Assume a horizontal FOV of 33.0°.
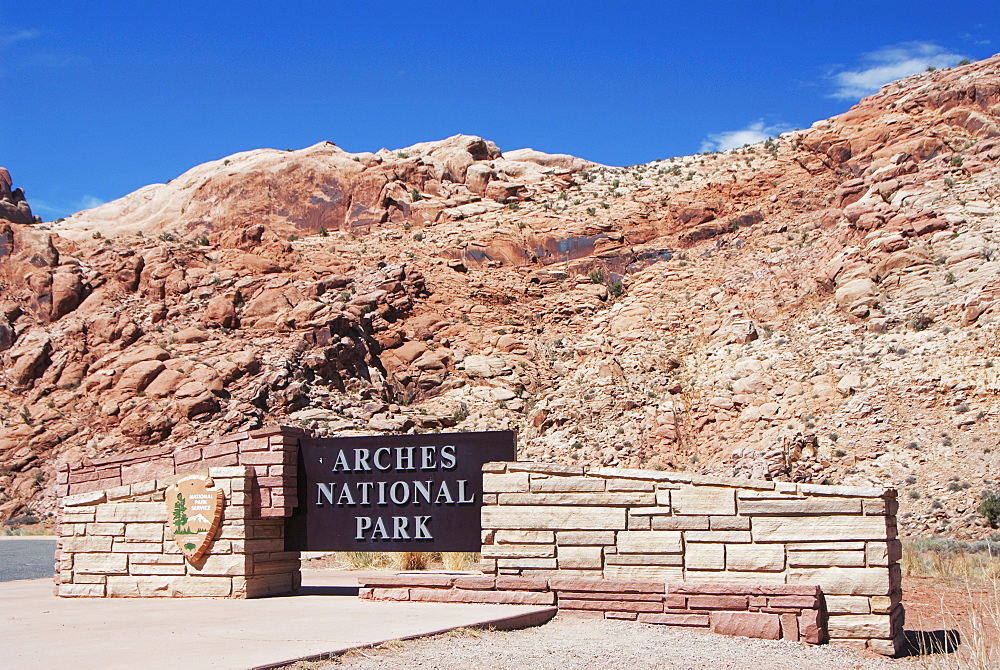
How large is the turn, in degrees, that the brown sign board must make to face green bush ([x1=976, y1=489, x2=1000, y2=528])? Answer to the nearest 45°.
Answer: approximately 135° to its left

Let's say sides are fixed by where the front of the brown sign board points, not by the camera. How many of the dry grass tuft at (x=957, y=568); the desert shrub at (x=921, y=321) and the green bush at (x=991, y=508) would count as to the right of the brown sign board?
0

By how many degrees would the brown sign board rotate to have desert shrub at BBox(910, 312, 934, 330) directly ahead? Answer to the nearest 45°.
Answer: approximately 135° to its left

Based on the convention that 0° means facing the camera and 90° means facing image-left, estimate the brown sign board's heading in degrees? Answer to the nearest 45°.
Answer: approximately 0°

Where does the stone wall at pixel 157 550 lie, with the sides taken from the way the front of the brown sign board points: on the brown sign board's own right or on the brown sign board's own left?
on the brown sign board's own right

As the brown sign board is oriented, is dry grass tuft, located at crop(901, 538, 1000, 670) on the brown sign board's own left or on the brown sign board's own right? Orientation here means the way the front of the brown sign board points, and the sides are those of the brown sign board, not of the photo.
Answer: on the brown sign board's own left

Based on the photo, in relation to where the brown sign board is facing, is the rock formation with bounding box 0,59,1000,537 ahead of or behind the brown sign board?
behind

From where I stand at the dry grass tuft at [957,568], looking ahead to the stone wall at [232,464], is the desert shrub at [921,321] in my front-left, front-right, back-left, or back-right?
back-right
